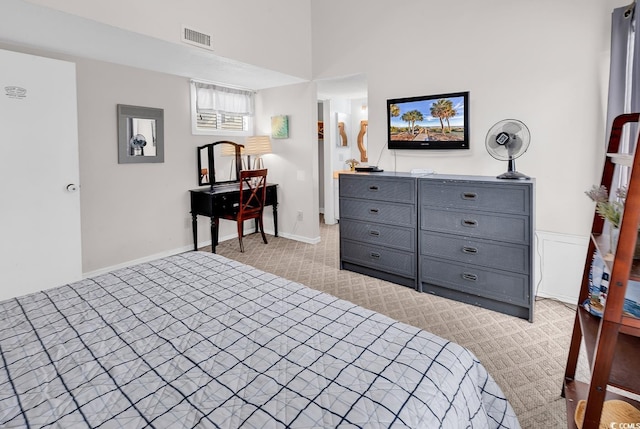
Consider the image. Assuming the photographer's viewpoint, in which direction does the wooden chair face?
facing away from the viewer and to the left of the viewer

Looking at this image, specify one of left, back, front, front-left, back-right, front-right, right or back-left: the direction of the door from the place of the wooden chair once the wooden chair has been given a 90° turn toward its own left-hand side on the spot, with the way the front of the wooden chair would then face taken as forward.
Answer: front

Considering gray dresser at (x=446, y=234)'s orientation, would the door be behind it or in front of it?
in front

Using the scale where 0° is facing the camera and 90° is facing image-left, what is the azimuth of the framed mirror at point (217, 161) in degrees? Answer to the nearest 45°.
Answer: approximately 315°

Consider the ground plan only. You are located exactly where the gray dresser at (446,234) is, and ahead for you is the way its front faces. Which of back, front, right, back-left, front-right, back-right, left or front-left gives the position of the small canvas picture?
right

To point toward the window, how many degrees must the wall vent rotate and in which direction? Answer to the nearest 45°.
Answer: approximately 135° to its left
